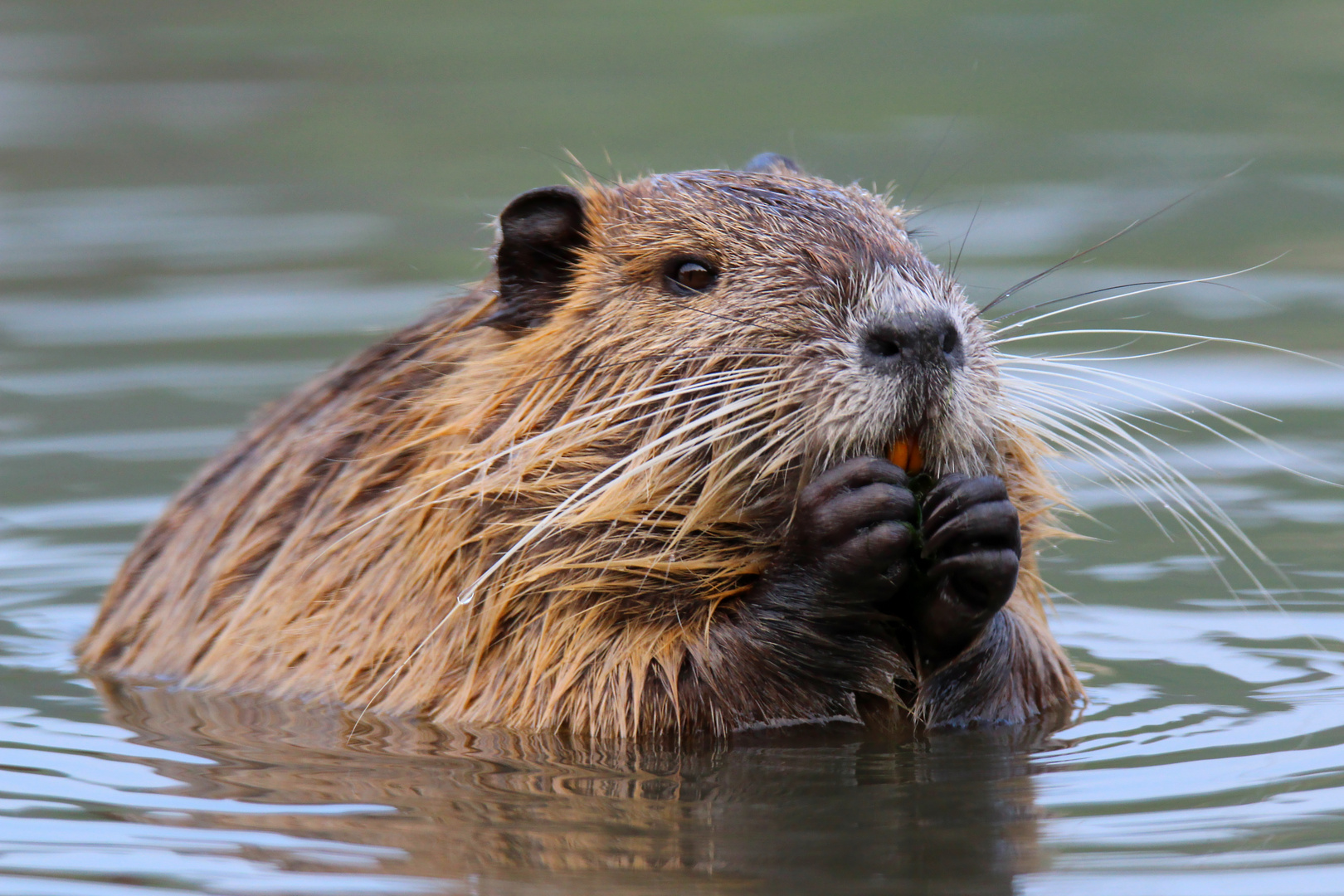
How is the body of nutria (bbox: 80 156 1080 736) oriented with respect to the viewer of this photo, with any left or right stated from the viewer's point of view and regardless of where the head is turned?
facing the viewer and to the right of the viewer
